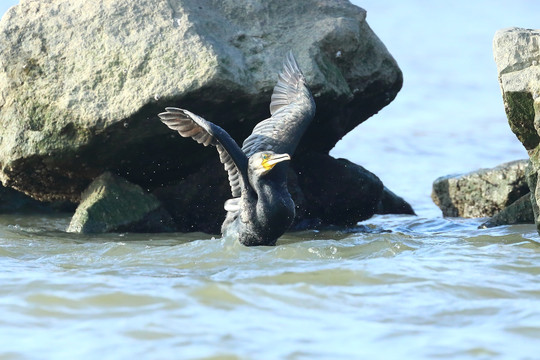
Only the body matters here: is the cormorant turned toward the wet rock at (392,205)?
no

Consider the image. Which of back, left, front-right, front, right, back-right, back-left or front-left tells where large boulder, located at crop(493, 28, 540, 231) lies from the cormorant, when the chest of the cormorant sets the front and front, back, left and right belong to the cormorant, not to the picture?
front-left

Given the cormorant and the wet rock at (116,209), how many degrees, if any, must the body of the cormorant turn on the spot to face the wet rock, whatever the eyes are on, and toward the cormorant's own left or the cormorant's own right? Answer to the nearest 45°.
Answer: approximately 180°

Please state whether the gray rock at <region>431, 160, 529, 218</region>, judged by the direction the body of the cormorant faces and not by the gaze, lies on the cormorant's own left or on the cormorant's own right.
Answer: on the cormorant's own left

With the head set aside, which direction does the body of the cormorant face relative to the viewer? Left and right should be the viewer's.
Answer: facing the viewer and to the right of the viewer

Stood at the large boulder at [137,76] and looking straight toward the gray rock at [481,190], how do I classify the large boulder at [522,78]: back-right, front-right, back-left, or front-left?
front-right

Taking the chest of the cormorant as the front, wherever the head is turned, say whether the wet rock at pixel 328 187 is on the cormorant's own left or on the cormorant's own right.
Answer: on the cormorant's own left

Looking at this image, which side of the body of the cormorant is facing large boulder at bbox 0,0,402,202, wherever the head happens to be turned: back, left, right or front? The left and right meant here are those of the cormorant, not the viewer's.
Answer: back

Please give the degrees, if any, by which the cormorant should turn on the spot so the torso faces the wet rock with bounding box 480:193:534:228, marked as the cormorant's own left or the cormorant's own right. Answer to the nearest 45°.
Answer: approximately 90° to the cormorant's own left

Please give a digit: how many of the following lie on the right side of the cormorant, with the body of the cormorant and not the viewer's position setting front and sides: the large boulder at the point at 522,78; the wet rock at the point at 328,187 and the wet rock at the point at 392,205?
0

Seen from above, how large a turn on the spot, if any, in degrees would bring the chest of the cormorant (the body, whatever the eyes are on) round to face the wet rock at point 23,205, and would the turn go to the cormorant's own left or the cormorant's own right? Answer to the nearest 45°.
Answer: approximately 180°
